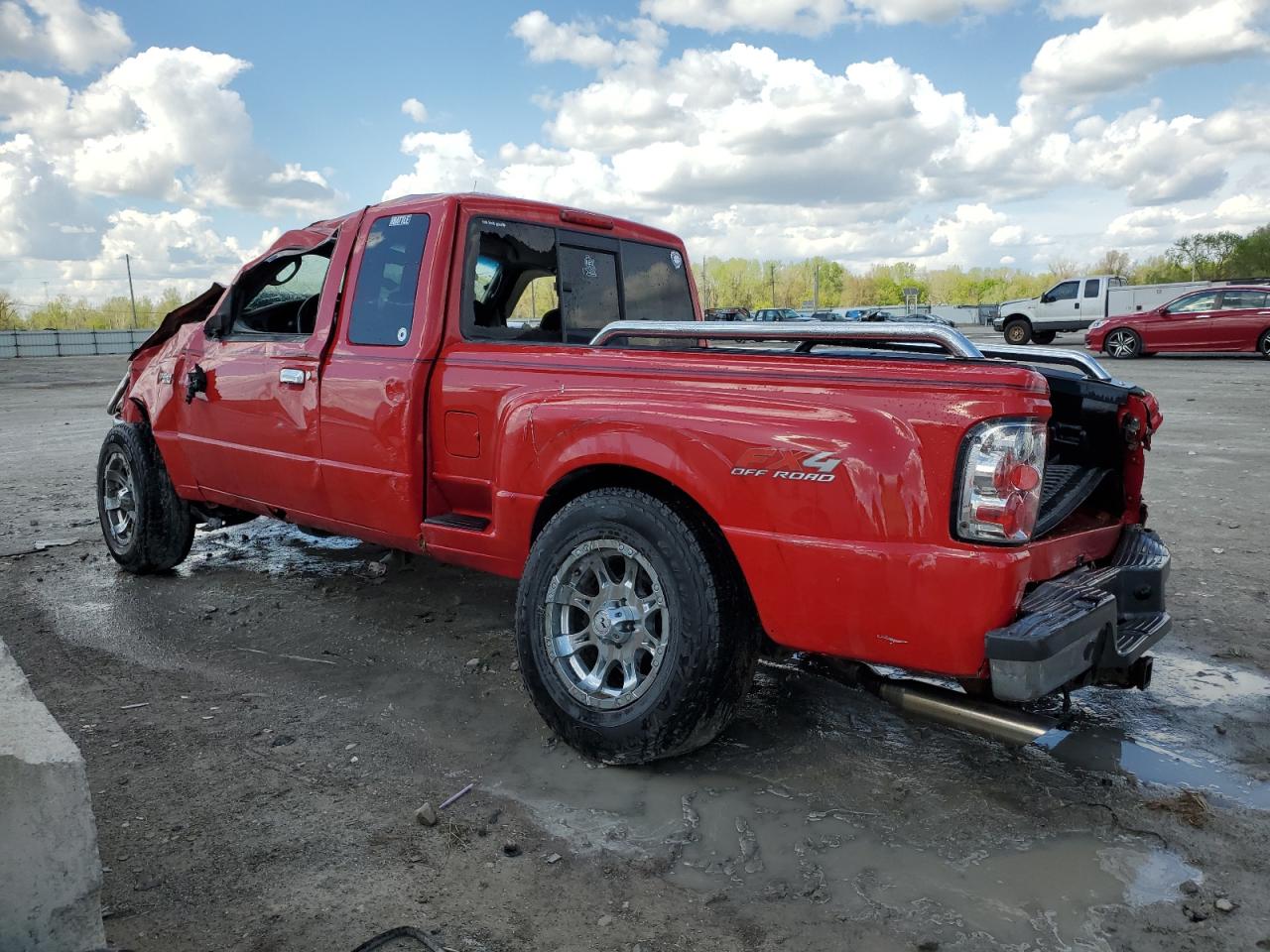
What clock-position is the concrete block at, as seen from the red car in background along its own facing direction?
The concrete block is roughly at 9 o'clock from the red car in background.

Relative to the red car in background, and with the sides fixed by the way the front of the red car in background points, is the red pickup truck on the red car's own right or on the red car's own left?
on the red car's own left

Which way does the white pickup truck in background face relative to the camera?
to the viewer's left

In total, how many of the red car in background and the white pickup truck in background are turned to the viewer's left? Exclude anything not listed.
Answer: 2

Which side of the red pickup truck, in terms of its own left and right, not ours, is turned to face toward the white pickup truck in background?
right

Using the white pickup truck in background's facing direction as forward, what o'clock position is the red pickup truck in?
The red pickup truck is roughly at 9 o'clock from the white pickup truck in background.

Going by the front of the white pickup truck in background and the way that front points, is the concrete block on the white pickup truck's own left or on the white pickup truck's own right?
on the white pickup truck's own left

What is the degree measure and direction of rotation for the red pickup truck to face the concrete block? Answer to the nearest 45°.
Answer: approximately 90° to its left

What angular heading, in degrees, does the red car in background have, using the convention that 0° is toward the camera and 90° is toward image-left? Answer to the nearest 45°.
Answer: approximately 90°
